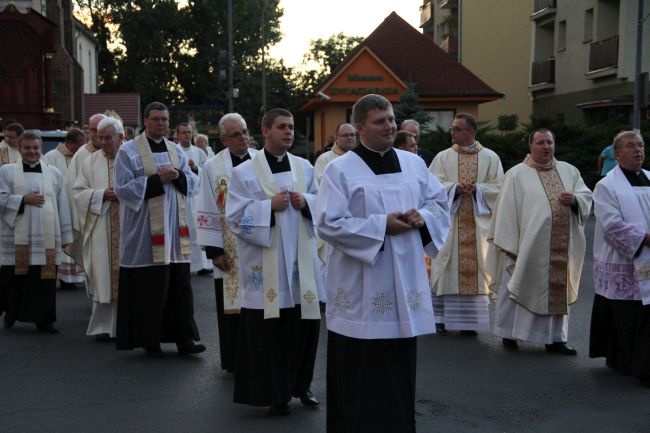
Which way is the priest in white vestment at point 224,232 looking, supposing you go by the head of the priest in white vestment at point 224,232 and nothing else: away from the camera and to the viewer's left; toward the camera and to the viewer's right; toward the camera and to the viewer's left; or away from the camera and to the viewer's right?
toward the camera and to the viewer's right

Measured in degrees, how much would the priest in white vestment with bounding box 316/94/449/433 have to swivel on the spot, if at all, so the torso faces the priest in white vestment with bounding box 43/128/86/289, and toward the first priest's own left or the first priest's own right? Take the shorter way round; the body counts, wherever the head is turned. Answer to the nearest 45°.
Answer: approximately 180°

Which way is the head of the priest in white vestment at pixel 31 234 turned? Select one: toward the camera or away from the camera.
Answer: toward the camera

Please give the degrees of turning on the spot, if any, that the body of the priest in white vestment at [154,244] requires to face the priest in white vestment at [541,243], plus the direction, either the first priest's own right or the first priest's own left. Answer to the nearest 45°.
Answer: approximately 45° to the first priest's own left

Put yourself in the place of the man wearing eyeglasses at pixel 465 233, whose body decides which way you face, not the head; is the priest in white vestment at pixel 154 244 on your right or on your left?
on your right

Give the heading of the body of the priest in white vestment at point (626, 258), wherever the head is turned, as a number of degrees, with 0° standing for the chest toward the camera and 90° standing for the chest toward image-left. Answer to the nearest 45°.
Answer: approximately 315°

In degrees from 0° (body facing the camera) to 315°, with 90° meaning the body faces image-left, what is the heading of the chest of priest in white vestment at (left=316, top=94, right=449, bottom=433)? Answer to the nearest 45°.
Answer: approximately 315°

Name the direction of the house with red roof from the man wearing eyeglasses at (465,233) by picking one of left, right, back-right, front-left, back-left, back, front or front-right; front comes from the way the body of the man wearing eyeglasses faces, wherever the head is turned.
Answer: back

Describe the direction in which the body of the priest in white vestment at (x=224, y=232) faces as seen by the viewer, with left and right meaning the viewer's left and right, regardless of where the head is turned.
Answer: facing the viewer and to the right of the viewer

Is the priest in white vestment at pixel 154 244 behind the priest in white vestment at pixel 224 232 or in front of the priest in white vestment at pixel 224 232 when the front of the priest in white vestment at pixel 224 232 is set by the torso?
behind

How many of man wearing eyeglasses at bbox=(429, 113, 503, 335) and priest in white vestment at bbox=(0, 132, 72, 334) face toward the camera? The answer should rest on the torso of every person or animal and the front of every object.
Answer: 2

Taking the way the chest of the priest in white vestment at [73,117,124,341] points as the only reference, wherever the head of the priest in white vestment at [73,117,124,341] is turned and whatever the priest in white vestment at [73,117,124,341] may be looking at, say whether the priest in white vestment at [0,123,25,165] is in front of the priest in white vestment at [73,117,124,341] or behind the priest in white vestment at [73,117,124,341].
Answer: behind

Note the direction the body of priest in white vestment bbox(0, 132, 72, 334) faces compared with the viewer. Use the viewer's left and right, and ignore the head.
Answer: facing the viewer
